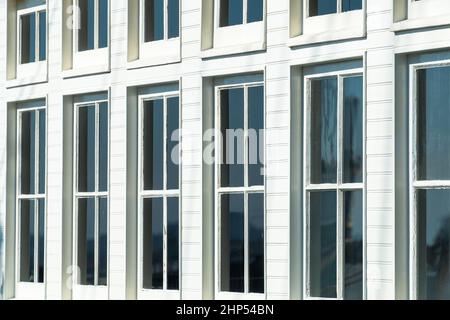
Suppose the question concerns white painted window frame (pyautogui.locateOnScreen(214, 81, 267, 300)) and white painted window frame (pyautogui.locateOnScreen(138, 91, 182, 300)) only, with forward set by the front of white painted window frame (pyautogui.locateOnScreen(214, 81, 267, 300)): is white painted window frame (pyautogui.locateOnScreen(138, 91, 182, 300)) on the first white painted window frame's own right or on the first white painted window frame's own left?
on the first white painted window frame's own right

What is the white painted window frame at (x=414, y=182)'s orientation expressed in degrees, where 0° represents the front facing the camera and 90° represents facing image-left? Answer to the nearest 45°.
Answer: approximately 45°

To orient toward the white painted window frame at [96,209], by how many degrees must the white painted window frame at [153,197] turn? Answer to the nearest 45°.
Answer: approximately 90° to its right

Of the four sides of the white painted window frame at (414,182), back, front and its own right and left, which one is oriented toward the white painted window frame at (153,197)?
right

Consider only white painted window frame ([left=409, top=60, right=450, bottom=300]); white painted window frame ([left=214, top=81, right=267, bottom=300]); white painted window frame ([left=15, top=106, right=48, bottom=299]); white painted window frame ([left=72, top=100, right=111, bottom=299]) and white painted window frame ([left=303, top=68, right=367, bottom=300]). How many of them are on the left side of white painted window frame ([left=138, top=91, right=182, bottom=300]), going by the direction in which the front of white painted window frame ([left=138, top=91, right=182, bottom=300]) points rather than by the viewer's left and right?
3

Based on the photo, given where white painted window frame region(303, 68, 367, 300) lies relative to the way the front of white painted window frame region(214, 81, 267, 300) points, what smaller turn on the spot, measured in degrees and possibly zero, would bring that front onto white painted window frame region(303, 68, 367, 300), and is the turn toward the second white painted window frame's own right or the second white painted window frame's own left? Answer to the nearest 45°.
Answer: approximately 90° to the second white painted window frame's own left

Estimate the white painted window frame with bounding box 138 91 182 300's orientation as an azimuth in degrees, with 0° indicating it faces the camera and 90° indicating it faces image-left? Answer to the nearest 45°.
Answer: approximately 45°

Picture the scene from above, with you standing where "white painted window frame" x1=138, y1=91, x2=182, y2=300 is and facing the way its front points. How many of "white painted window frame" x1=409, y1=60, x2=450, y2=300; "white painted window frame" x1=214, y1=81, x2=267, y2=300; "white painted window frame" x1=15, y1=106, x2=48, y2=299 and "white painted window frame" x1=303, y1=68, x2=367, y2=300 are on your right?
1

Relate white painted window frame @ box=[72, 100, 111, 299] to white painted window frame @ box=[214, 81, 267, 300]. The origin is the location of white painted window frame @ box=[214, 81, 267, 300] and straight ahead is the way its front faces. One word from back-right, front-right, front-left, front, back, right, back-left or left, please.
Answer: right

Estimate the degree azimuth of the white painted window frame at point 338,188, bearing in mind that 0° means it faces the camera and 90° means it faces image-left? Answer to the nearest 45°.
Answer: approximately 45°

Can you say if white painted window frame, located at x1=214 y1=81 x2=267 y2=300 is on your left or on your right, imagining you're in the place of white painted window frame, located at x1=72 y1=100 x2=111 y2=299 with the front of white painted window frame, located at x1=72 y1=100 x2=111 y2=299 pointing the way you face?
on your left

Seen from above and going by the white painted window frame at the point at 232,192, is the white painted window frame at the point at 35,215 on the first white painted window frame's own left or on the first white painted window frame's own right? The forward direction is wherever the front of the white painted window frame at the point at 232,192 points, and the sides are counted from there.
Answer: on the first white painted window frame's own right

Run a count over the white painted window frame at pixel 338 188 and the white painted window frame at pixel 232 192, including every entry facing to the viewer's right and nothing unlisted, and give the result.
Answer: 0

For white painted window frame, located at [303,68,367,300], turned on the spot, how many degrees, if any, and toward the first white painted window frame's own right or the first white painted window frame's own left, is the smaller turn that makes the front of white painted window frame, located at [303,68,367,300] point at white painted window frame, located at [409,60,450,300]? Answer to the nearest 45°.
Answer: approximately 90° to the first white painted window frame's own left
